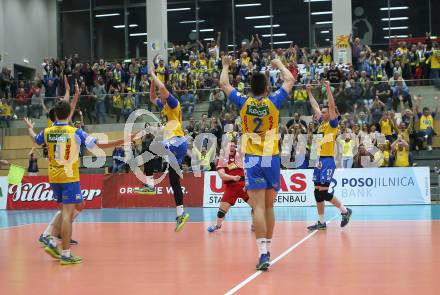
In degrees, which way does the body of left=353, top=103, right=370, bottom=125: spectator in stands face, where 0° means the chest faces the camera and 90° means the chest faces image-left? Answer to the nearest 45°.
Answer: approximately 0°

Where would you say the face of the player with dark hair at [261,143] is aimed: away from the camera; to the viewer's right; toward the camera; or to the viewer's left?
away from the camera

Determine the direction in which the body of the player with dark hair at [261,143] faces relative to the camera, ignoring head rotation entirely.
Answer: away from the camera
